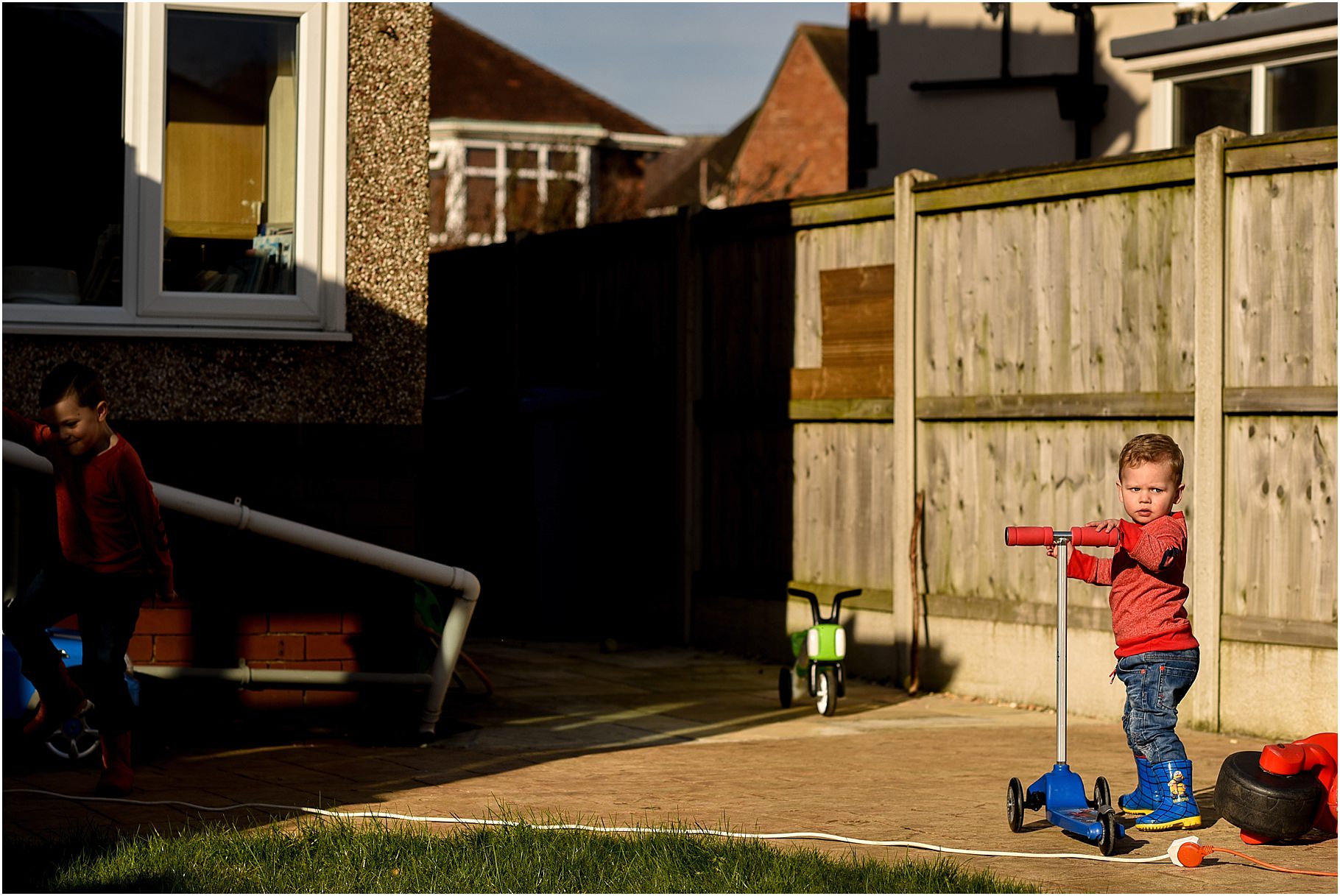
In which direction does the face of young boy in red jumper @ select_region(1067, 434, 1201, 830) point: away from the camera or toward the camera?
toward the camera

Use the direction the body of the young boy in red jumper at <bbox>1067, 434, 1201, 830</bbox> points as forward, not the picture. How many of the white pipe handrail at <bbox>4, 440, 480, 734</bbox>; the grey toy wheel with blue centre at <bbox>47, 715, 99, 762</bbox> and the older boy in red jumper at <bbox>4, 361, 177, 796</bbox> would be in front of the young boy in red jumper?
3

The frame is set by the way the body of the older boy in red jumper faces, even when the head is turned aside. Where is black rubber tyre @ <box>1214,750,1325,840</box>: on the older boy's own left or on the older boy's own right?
on the older boy's own left

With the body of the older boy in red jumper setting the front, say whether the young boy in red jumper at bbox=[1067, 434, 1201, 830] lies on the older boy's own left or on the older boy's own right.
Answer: on the older boy's own left

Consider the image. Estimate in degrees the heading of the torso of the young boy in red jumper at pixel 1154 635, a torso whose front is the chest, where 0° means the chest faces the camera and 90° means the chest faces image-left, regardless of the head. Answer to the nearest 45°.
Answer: approximately 90°

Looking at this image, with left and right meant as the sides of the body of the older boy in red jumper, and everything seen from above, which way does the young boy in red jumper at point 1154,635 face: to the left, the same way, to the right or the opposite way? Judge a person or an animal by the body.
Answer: to the right

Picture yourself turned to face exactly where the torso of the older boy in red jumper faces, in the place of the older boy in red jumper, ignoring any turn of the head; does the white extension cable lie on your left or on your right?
on your left

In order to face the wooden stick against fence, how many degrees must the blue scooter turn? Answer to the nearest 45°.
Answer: approximately 45° to its right

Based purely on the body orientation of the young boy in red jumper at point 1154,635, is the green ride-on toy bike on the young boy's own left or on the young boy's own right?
on the young boy's own right
